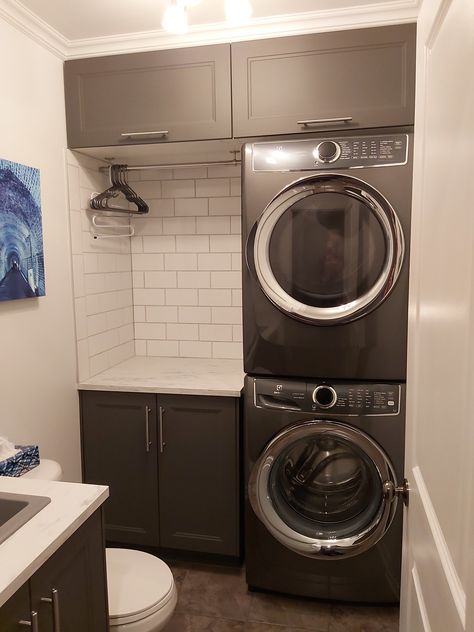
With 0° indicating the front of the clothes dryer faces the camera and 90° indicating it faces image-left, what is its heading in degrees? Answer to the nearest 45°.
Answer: approximately 0°

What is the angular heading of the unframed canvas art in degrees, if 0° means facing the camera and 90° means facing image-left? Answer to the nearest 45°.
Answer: approximately 315°

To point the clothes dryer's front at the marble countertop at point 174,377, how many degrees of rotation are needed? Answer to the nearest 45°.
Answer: approximately 135° to its right

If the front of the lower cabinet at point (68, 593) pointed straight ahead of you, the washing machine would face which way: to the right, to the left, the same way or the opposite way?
to the right

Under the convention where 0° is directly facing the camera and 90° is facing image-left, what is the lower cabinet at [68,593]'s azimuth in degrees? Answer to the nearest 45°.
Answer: approximately 315°

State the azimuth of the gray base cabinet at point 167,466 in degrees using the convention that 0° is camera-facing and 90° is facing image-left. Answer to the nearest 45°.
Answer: approximately 0°

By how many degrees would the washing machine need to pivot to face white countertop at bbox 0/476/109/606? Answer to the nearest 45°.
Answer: approximately 45° to its right

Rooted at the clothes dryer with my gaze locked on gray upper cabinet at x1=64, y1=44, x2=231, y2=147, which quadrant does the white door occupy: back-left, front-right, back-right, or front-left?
back-left

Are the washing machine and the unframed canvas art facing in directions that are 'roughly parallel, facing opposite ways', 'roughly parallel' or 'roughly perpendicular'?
roughly perpendicular

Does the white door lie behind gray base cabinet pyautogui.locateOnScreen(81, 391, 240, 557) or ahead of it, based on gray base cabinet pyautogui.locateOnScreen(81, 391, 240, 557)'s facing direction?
ahead
